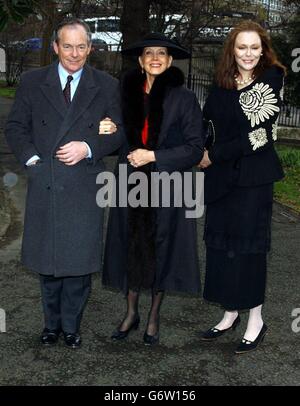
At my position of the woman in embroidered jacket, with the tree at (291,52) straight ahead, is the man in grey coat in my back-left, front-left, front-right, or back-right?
back-left

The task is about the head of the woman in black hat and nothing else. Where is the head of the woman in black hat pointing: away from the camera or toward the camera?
toward the camera

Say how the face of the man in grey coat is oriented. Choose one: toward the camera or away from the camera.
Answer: toward the camera

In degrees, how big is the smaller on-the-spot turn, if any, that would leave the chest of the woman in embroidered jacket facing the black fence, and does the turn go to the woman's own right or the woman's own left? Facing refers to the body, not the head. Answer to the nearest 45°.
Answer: approximately 135° to the woman's own right

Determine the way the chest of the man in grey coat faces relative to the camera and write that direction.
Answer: toward the camera

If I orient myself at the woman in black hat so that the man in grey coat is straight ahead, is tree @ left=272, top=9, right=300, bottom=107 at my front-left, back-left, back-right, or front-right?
back-right

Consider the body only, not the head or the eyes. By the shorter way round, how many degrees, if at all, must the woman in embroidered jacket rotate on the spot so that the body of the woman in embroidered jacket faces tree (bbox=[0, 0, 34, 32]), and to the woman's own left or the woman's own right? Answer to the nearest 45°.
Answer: approximately 90° to the woman's own right

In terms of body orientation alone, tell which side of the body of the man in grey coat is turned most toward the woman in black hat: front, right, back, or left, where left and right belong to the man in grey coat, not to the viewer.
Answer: left

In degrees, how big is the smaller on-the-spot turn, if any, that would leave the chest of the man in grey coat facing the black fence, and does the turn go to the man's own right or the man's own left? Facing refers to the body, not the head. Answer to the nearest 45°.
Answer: approximately 135° to the man's own left

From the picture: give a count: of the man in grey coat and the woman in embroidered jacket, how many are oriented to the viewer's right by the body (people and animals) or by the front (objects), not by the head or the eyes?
0

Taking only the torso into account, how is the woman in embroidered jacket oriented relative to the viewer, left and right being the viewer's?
facing the viewer and to the left of the viewer

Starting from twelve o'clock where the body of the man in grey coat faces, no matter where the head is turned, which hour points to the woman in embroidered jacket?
The woman in embroidered jacket is roughly at 9 o'clock from the man in grey coat.

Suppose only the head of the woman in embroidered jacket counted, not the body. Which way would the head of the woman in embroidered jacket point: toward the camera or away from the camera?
toward the camera
